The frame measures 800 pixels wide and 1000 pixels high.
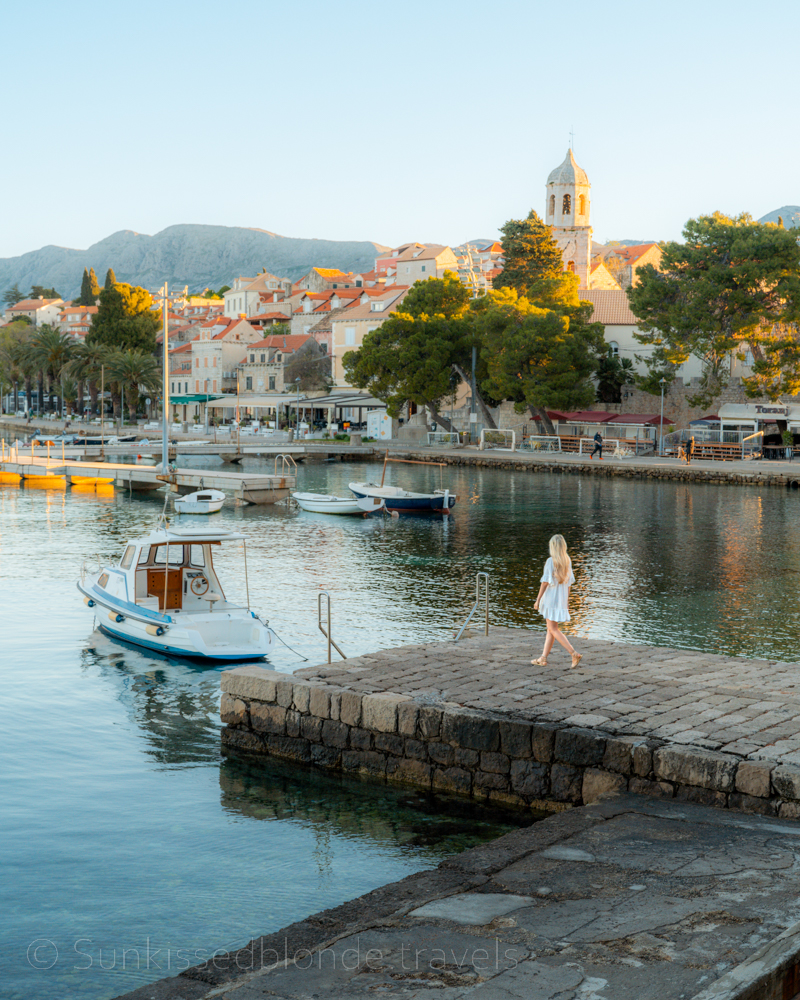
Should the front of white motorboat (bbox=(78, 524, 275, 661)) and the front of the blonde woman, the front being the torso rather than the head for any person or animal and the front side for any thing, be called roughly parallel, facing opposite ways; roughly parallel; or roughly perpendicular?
roughly parallel

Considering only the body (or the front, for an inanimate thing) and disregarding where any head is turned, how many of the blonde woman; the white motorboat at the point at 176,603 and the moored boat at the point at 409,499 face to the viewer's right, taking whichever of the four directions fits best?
0

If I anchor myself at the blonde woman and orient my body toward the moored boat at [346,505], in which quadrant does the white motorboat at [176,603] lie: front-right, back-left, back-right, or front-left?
front-left

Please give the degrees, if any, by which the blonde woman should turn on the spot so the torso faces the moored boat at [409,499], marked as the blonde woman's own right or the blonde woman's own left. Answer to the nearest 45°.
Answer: approximately 45° to the blonde woman's own right

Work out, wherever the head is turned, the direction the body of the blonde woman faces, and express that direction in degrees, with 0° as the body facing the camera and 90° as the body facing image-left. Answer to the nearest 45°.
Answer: approximately 135°

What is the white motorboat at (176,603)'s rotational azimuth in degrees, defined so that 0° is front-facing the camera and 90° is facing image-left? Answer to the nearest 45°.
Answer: approximately 135°

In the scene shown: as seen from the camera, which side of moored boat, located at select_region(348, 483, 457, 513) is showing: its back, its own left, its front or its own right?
left

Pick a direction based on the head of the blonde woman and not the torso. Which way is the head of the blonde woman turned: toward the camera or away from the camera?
away from the camera

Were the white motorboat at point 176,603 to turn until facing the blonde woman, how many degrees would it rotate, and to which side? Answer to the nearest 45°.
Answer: approximately 180°
